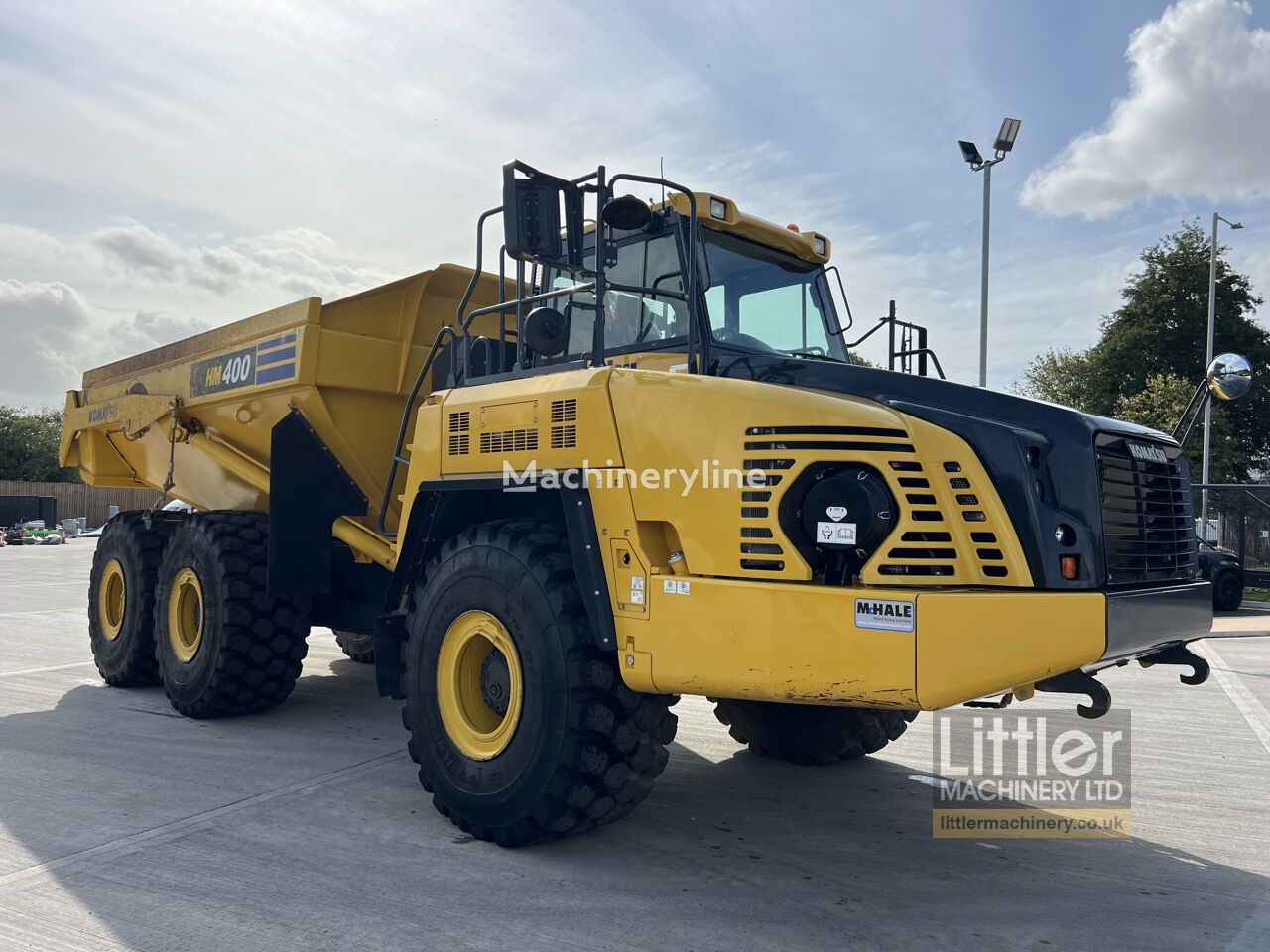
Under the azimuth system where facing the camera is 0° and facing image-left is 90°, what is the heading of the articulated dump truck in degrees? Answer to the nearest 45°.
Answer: approximately 315°

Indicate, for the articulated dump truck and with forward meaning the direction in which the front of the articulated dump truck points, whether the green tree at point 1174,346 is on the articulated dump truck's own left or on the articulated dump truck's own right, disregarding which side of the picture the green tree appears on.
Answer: on the articulated dump truck's own left

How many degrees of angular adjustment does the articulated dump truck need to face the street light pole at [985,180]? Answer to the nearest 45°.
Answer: approximately 90° to its left

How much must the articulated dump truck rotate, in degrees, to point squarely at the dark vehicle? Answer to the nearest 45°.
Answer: approximately 90° to its left

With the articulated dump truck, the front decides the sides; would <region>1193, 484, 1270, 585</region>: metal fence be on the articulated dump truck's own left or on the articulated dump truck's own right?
on the articulated dump truck's own left

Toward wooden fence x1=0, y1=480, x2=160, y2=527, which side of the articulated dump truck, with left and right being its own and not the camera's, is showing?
back

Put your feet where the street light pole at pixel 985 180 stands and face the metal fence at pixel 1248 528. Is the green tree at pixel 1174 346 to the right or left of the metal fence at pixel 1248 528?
left
